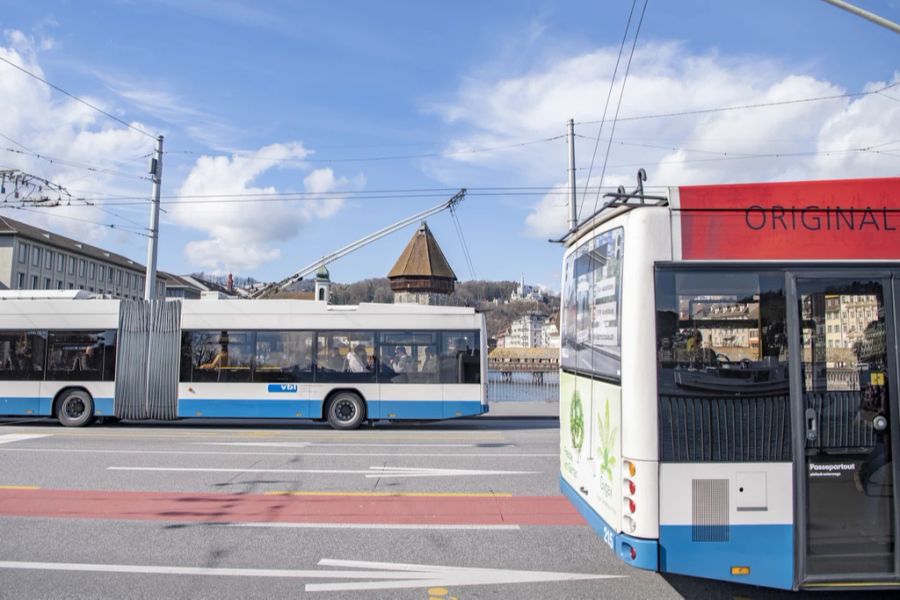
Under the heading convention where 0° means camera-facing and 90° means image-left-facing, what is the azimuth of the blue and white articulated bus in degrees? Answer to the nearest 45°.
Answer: approximately 90°

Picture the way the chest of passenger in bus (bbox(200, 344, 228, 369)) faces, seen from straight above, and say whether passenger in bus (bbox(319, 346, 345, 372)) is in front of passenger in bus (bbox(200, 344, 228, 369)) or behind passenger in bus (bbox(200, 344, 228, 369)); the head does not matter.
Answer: behind

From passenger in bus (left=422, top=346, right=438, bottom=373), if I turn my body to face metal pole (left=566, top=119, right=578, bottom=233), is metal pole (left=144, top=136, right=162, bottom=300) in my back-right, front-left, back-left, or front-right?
back-left

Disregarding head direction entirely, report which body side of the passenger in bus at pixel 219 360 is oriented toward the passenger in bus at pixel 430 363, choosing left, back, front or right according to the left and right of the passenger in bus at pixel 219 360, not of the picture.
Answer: back

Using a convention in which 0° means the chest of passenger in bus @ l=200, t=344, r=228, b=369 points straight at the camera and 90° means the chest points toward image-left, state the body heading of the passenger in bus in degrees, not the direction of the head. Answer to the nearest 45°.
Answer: approximately 90°

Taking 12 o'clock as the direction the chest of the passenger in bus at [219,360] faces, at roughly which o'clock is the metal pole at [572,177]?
The metal pole is roughly at 6 o'clock from the passenger in bus.

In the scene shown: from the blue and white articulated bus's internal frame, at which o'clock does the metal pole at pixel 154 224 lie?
The metal pole is roughly at 2 o'clock from the blue and white articulated bus.

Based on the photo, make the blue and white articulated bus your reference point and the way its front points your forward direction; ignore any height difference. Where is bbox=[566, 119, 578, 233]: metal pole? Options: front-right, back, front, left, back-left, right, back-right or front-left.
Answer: back
